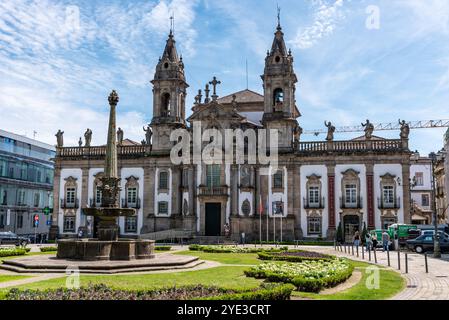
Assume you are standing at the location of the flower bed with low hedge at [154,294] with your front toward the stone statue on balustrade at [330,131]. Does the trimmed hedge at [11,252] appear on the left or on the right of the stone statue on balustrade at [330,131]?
left

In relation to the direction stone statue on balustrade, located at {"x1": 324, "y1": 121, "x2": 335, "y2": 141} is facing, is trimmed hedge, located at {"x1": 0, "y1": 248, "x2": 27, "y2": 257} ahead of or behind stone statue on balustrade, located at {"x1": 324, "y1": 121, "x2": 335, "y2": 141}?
ahead

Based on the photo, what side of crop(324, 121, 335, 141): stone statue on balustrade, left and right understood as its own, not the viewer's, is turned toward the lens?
front

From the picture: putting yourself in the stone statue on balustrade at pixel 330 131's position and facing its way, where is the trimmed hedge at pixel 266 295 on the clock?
The trimmed hedge is roughly at 12 o'clock from the stone statue on balustrade.

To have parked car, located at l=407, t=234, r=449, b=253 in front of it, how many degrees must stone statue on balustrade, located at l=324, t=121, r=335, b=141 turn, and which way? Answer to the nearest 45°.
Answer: approximately 45° to its left

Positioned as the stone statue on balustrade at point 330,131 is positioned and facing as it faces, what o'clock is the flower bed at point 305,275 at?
The flower bed is roughly at 12 o'clock from the stone statue on balustrade.

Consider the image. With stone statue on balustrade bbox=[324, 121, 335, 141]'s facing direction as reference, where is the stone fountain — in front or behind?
in front
